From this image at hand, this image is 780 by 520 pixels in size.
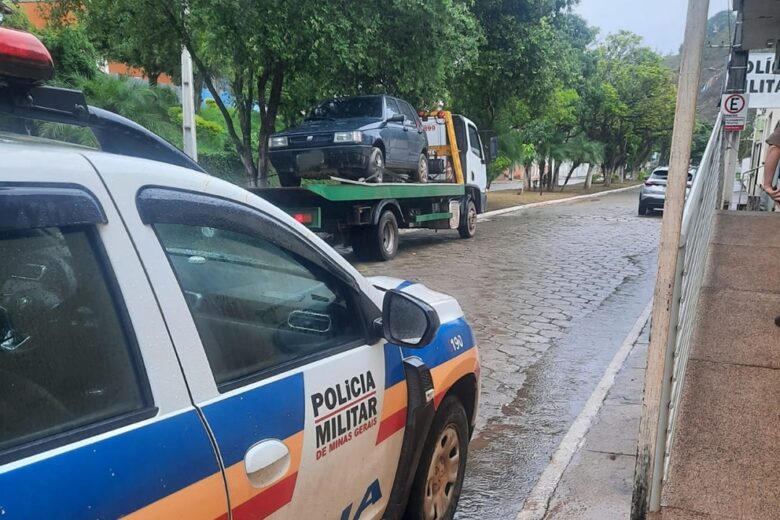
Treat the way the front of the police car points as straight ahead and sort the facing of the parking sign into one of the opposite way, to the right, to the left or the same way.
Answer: the opposite way

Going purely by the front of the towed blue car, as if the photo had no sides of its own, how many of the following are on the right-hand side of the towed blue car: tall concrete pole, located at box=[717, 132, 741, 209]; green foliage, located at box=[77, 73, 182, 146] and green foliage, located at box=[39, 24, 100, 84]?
2

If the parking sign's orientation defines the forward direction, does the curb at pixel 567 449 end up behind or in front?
in front

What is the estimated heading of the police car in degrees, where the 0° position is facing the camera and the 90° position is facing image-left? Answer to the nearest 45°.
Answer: approximately 225°

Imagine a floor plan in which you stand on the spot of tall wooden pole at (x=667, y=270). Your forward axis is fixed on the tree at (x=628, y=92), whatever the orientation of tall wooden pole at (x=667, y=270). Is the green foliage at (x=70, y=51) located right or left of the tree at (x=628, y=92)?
left

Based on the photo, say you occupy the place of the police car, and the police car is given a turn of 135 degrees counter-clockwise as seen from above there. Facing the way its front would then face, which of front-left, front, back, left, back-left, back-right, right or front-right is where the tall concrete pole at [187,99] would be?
right

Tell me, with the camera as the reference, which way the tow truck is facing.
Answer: facing away from the viewer and to the right of the viewer

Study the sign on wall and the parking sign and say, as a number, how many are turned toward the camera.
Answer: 2

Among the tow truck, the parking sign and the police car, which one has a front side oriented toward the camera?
the parking sign

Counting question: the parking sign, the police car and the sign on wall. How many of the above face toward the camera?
2

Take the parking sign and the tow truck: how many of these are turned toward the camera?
1

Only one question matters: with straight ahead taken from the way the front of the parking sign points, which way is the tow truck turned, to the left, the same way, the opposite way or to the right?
the opposite way

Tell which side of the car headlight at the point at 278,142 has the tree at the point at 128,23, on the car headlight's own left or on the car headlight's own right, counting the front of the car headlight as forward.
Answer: on the car headlight's own right

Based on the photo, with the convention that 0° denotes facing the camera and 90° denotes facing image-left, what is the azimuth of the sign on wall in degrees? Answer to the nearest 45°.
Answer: approximately 0°

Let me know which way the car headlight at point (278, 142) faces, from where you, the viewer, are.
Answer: facing the viewer and to the left of the viewer
